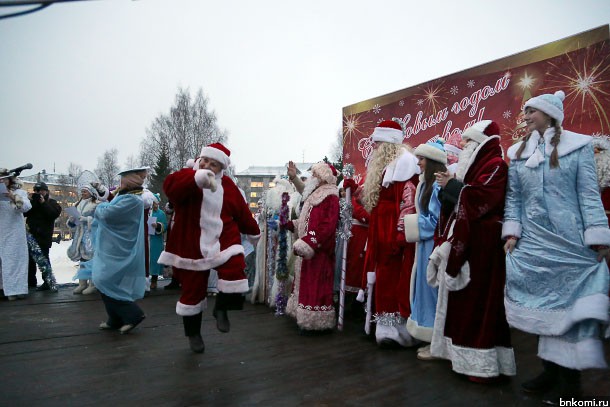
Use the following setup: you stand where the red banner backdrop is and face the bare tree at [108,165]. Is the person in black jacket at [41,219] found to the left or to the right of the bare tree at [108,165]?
left

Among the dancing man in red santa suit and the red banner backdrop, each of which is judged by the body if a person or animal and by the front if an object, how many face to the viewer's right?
0

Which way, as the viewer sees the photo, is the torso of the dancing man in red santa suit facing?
toward the camera

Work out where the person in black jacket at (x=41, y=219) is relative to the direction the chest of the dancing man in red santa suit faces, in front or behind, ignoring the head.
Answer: behind

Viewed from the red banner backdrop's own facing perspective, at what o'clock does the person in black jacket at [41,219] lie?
The person in black jacket is roughly at 1 o'clock from the red banner backdrop.

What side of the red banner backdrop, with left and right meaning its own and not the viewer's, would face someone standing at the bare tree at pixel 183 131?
right

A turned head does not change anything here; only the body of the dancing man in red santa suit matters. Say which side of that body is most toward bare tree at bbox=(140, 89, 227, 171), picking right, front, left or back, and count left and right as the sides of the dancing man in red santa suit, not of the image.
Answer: back

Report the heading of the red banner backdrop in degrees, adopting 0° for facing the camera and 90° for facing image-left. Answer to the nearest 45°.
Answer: approximately 45°

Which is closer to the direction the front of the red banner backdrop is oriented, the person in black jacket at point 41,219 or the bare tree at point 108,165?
the person in black jacket

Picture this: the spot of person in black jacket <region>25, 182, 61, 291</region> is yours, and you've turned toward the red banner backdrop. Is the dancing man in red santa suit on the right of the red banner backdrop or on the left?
right
